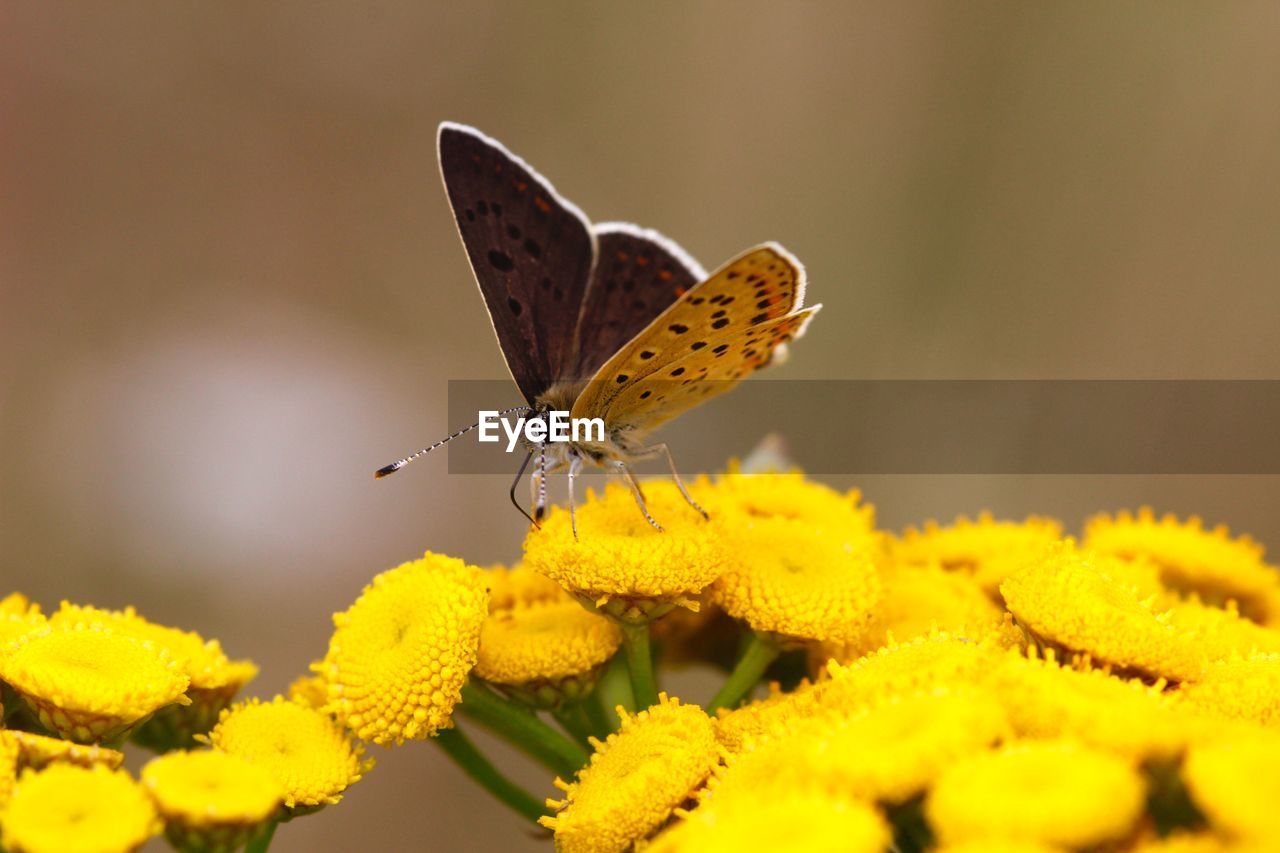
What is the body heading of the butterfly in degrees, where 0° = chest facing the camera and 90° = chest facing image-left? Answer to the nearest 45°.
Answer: approximately 45°

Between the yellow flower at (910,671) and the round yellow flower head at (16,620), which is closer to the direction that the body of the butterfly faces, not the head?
the round yellow flower head

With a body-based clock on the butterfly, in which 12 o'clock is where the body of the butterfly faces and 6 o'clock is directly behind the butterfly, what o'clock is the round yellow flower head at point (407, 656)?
The round yellow flower head is roughly at 11 o'clock from the butterfly.

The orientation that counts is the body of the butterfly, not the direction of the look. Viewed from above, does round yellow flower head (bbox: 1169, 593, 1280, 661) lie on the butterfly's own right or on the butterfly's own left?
on the butterfly's own left

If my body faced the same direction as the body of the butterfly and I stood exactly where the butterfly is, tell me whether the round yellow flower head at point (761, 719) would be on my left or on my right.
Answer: on my left

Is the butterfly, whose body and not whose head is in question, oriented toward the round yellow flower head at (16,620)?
yes

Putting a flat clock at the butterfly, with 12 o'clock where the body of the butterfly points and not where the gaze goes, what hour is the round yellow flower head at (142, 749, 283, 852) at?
The round yellow flower head is roughly at 11 o'clock from the butterfly.

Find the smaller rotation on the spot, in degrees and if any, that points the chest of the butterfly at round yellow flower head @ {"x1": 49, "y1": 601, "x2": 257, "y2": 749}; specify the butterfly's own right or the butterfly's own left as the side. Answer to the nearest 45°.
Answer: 0° — it already faces it

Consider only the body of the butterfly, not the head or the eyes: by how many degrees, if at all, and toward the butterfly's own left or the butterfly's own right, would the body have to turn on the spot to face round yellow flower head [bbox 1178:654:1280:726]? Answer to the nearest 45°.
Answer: approximately 90° to the butterfly's own left
